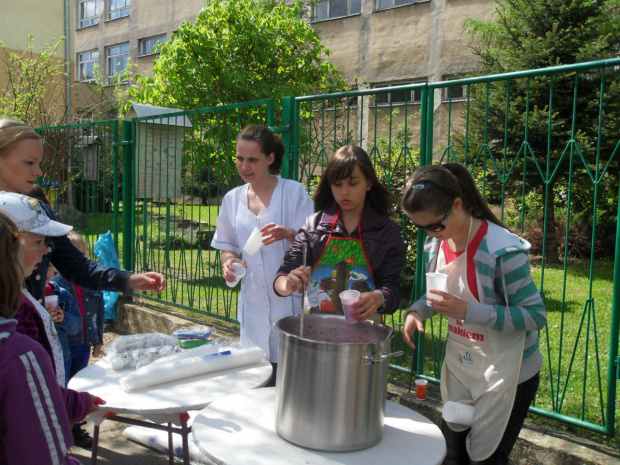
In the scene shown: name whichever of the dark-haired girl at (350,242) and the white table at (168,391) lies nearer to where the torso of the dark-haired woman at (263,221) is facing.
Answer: the white table

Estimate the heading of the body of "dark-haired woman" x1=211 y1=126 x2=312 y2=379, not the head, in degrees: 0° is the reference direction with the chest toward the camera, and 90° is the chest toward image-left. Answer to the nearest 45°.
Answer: approximately 45°

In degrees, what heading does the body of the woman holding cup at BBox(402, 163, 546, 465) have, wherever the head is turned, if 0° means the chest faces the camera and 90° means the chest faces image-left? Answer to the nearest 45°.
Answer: approximately 45°

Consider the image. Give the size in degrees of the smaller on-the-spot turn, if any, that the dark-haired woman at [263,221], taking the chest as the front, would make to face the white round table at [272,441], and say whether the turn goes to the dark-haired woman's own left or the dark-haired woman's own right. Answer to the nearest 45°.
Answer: approximately 45° to the dark-haired woman's own left

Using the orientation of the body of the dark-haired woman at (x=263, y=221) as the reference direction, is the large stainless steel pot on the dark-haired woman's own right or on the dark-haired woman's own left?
on the dark-haired woman's own left
